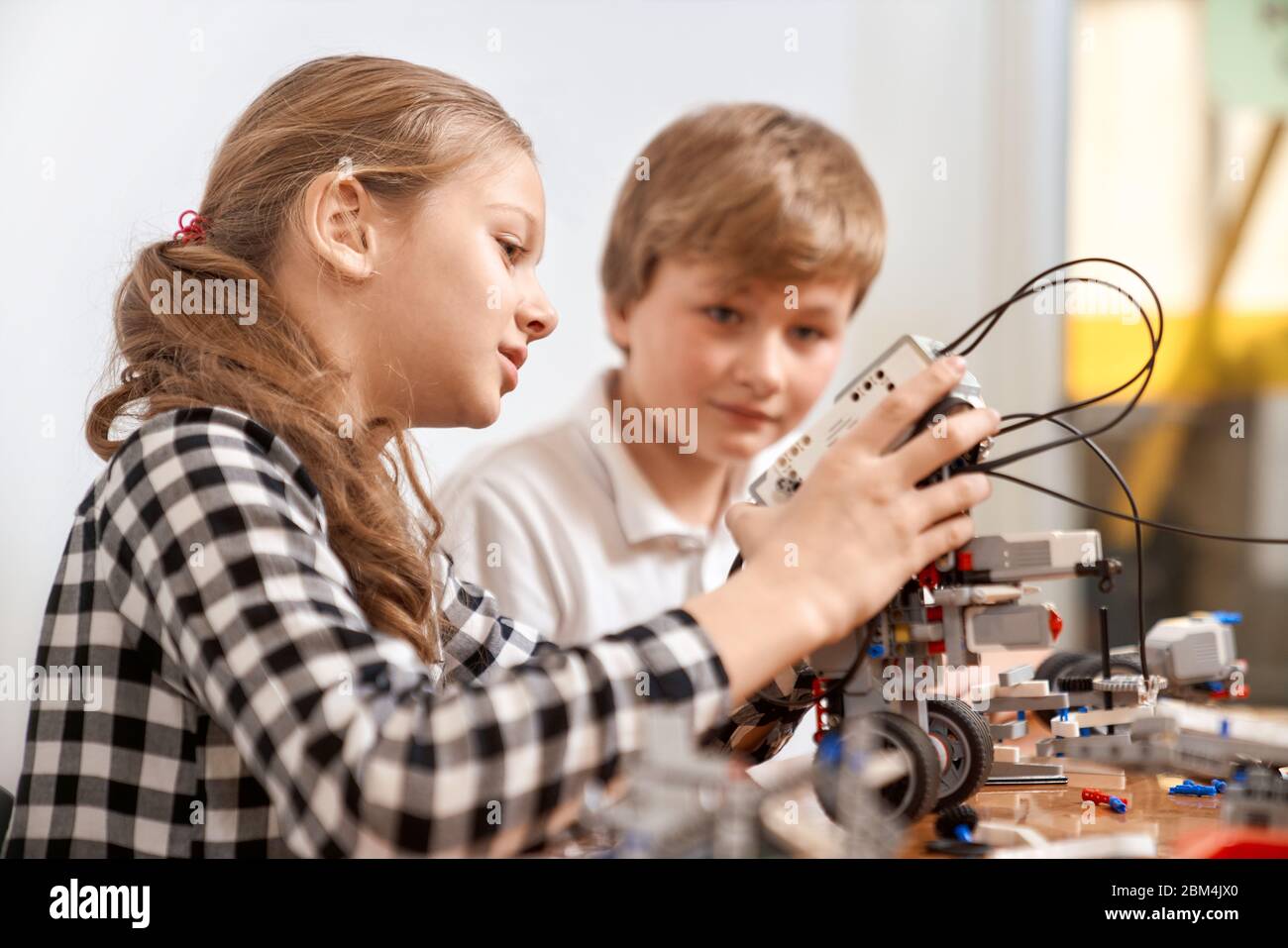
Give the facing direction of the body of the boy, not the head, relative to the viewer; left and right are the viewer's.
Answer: facing the viewer and to the right of the viewer

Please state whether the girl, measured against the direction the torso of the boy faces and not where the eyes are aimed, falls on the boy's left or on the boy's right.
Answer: on the boy's right

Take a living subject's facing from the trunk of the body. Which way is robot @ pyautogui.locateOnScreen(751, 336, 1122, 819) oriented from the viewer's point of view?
to the viewer's right

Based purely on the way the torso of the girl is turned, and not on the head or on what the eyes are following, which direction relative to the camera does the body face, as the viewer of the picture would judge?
to the viewer's right
